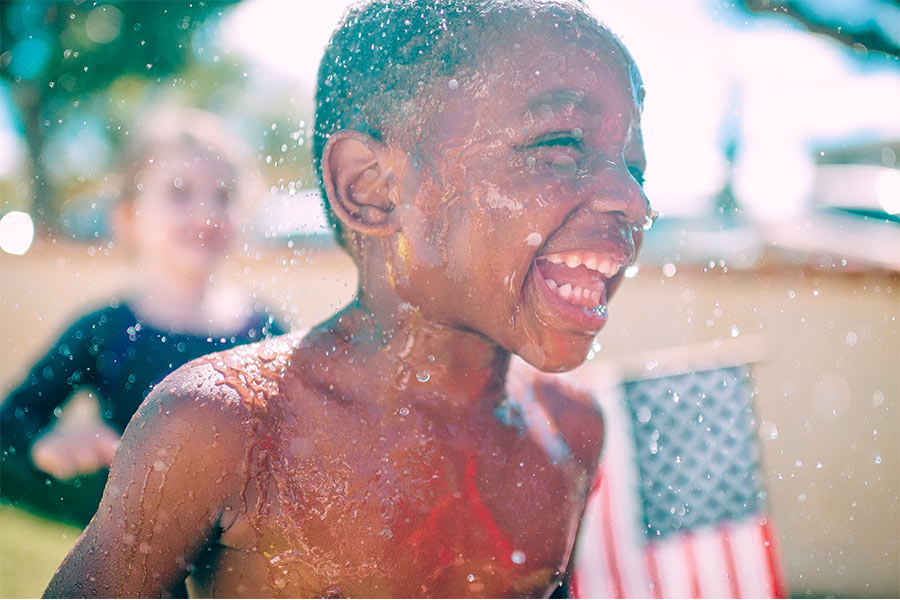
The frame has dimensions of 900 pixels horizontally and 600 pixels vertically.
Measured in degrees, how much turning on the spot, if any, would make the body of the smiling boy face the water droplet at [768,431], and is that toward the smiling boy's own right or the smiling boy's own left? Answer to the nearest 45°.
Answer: approximately 90° to the smiling boy's own left

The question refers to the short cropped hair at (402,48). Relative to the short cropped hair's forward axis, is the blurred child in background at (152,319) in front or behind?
behind

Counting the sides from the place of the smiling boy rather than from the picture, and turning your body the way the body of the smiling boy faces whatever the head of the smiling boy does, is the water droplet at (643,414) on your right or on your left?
on your left

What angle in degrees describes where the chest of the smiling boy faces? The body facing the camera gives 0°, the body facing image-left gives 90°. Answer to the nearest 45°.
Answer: approximately 315°
